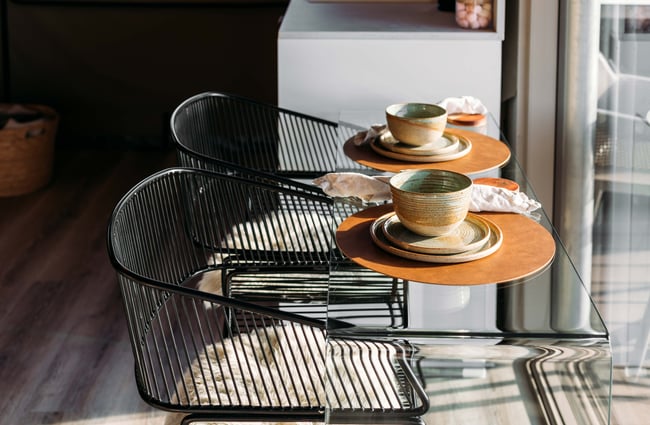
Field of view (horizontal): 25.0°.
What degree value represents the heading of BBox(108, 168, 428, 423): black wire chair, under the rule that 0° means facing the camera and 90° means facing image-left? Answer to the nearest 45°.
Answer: approximately 270°

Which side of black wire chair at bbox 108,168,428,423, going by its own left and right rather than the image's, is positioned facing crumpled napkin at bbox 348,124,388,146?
left

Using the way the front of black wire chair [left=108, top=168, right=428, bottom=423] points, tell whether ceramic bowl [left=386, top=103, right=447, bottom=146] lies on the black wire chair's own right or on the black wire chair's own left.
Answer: on the black wire chair's own left

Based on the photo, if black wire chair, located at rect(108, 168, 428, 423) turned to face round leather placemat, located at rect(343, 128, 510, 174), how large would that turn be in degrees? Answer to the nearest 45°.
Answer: approximately 45° to its left

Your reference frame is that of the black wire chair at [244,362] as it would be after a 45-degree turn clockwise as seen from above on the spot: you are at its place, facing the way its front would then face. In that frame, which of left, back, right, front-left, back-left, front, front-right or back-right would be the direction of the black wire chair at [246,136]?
back-left

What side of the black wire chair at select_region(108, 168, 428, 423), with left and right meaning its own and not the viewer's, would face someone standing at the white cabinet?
left

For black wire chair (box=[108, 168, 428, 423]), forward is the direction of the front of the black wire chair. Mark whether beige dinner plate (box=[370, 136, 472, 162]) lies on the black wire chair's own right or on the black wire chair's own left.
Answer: on the black wire chair's own left
